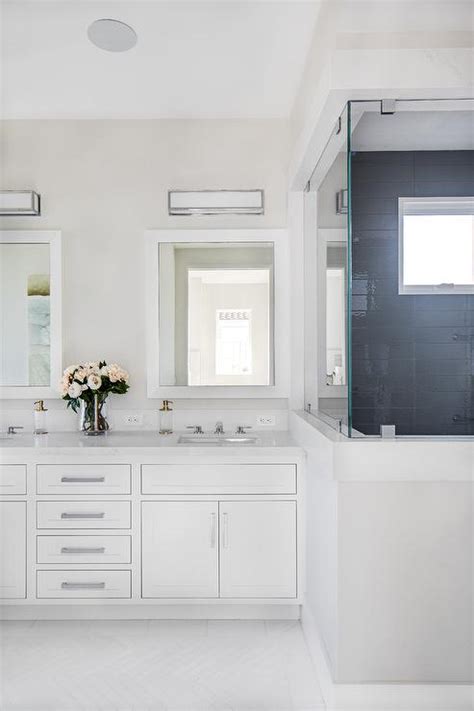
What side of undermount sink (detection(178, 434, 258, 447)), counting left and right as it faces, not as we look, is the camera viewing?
front

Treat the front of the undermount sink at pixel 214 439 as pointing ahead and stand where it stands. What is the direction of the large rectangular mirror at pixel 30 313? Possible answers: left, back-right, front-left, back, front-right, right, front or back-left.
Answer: right

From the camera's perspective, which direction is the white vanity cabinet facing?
toward the camera

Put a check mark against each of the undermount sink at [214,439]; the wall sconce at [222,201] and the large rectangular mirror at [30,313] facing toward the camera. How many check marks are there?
3

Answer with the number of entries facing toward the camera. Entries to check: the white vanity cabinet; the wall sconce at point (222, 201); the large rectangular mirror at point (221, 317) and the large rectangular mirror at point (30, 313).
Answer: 4

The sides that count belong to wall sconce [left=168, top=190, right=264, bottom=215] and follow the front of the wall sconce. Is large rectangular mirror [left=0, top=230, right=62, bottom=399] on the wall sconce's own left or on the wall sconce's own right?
on the wall sconce's own right

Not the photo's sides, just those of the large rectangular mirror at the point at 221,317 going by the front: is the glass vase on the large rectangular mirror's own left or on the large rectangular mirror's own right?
on the large rectangular mirror's own right

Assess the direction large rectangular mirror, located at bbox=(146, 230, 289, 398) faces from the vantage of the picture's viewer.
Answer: facing the viewer

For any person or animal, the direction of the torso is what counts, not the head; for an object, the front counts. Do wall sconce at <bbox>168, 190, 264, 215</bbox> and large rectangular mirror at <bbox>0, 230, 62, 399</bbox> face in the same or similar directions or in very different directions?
same or similar directions

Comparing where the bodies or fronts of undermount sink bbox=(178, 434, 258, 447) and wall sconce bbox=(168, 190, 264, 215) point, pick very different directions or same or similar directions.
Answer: same or similar directions
